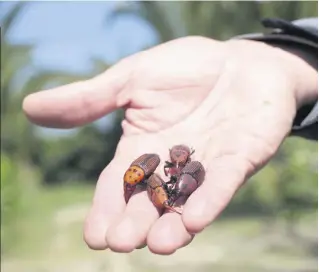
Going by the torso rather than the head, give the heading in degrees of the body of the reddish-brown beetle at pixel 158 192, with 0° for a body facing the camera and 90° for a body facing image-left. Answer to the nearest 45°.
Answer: approximately 315°

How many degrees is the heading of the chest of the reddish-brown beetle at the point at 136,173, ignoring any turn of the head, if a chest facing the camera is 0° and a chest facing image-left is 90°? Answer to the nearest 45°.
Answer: approximately 45°

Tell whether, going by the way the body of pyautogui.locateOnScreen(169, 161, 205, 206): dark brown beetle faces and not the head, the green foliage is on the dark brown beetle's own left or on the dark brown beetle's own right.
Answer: on the dark brown beetle's own right
